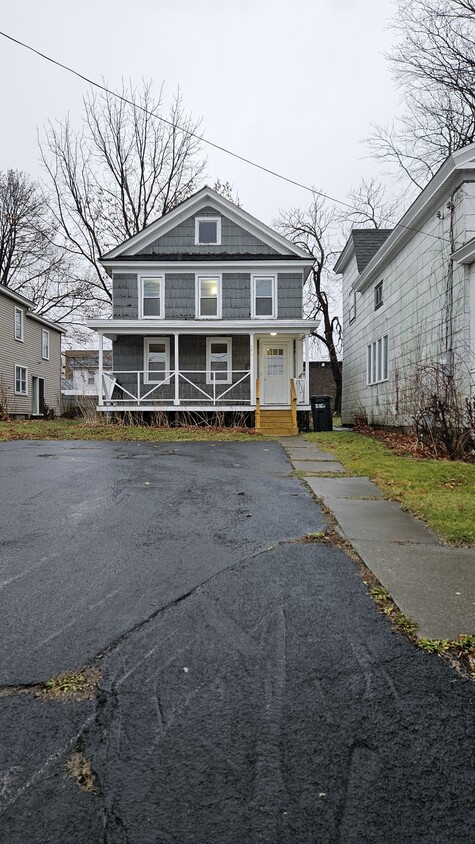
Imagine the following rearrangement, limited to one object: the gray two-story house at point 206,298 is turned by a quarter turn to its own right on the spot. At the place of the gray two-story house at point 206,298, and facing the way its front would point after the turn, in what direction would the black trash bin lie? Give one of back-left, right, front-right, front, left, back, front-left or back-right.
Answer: back-left

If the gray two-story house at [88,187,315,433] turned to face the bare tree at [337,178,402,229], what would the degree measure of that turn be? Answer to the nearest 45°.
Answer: approximately 135° to its left

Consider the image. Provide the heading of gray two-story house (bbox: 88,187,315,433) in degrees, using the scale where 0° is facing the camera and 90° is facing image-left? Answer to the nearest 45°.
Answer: approximately 0°

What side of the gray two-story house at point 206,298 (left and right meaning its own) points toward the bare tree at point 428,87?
left

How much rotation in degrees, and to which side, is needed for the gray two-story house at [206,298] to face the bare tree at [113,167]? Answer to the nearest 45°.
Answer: approximately 135° to its right

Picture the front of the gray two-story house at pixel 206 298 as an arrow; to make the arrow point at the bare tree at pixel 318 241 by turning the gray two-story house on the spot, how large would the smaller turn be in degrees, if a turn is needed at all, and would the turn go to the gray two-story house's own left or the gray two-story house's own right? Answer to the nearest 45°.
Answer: approximately 135° to the gray two-story house's own left

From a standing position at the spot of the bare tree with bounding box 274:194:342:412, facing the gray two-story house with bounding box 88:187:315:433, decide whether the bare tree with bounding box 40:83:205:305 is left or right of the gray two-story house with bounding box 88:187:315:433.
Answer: right
